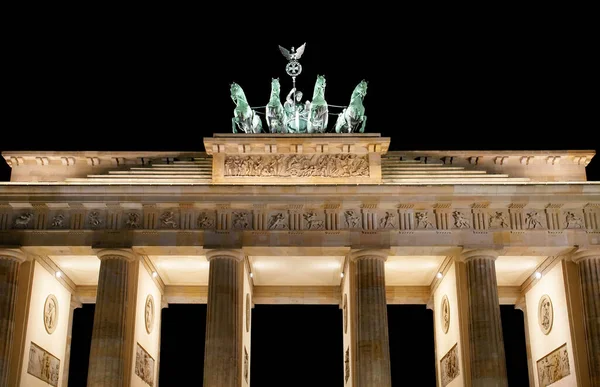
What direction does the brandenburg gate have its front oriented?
toward the camera
